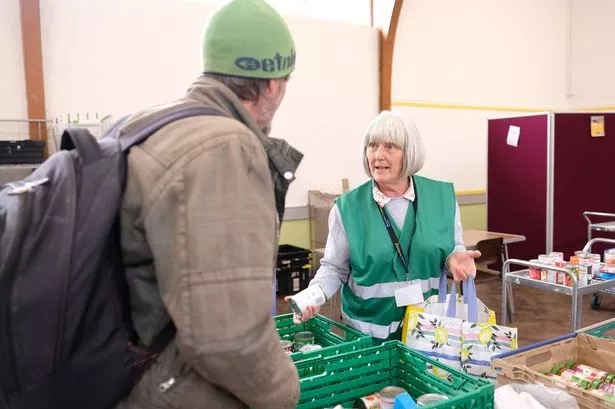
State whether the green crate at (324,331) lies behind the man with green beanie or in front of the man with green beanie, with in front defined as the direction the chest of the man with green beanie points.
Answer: in front

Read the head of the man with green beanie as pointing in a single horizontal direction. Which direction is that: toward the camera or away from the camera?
away from the camera

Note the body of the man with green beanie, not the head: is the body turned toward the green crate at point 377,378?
yes

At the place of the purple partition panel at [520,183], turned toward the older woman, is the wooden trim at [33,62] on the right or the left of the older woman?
right

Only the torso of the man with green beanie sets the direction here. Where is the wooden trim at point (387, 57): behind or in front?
in front

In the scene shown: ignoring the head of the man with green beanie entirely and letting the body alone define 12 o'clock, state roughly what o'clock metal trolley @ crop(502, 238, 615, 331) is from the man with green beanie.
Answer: The metal trolley is roughly at 12 o'clock from the man with green beanie.

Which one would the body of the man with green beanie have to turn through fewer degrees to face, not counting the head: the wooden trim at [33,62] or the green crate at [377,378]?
the green crate

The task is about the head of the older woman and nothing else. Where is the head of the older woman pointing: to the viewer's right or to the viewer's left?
to the viewer's left

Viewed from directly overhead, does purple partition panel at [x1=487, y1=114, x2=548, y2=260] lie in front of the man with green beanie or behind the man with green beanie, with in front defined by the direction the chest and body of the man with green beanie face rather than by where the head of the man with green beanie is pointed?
in front

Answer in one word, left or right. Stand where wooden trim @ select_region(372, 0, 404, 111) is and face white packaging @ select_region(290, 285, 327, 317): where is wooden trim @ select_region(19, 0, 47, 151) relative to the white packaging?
right

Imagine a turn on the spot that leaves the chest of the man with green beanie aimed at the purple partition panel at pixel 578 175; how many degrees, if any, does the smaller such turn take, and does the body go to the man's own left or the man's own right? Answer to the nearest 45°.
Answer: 0° — they already face it

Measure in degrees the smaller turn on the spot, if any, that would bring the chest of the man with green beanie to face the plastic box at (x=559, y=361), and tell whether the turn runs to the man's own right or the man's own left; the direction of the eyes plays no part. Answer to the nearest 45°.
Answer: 0° — they already face it

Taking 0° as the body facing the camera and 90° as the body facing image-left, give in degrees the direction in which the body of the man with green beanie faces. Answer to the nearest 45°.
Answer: approximately 225°

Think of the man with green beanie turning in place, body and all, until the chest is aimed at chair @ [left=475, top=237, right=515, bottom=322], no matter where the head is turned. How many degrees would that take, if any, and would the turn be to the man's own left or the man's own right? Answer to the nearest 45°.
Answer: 0° — they already face it

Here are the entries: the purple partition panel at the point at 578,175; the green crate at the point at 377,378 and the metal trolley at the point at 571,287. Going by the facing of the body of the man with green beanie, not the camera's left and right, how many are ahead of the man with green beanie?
3
